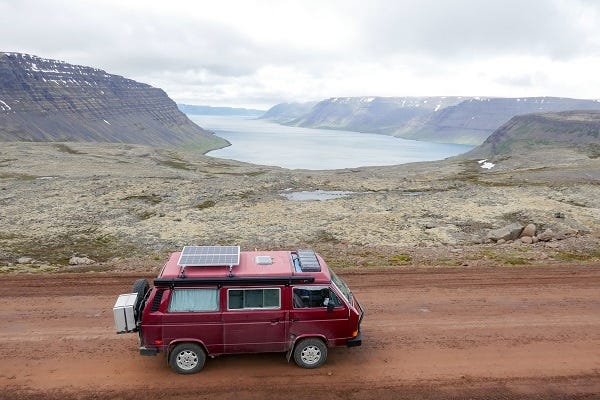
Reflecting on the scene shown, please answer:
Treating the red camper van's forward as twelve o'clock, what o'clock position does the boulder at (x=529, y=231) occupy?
The boulder is roughly at 11 o'clock from the red camper van.

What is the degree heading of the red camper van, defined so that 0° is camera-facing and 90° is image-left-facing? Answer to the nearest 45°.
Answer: approximately 270°

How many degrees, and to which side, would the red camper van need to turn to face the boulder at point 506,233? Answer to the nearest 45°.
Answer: approximately 45° to its left

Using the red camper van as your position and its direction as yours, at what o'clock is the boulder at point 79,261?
The boulder is roughly at 8 o'clock from the red camper van.

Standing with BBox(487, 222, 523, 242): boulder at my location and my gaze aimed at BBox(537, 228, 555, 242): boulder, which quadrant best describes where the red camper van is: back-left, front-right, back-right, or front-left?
back-right

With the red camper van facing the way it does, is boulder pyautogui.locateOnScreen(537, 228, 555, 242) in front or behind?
in front

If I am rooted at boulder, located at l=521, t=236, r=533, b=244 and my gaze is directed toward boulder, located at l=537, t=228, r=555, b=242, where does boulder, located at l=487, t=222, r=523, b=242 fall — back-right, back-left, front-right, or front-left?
back-left

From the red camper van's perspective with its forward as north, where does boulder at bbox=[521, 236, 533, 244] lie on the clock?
The boulder is roughly at 11 o'clock from the red camper van.
